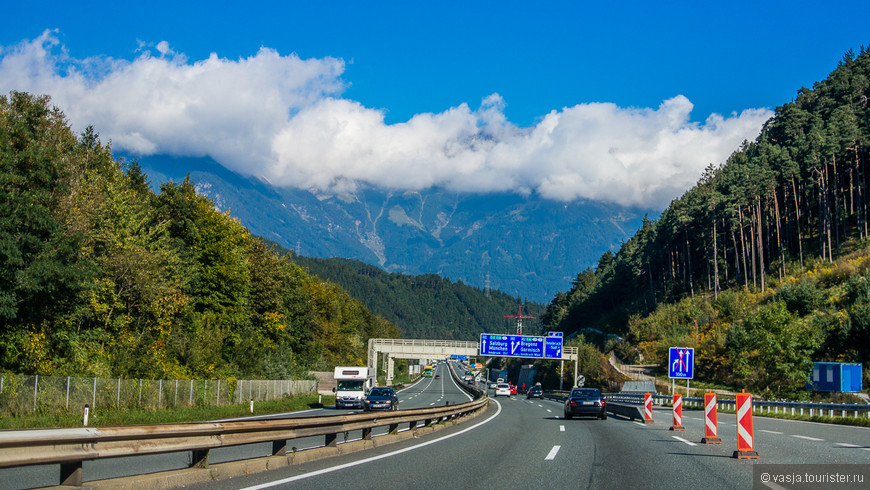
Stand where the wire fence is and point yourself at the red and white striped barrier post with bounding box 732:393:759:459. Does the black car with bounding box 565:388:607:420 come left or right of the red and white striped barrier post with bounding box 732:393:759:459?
left

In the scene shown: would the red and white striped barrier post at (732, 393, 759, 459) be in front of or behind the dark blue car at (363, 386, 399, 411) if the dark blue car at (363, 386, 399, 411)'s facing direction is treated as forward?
in front

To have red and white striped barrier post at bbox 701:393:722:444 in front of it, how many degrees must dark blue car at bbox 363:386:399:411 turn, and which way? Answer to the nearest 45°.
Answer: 0° — it already faces it

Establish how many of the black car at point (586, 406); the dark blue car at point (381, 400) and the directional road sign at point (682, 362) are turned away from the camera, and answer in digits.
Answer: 1

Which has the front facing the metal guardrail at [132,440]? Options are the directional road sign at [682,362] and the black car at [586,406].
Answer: the directional road sign

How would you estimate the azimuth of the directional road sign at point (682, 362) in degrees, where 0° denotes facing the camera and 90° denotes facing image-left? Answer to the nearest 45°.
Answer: approximately 0°

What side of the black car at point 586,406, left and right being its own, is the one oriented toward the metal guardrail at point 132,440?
back

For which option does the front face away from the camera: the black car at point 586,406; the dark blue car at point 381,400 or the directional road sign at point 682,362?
the black car

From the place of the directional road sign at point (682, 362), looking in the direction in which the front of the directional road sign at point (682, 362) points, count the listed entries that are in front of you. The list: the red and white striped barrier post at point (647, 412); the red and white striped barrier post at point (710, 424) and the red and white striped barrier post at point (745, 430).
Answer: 3

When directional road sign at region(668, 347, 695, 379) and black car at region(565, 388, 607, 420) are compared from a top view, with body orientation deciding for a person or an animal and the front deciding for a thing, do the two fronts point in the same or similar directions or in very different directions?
very different directions

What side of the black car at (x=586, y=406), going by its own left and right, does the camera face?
back

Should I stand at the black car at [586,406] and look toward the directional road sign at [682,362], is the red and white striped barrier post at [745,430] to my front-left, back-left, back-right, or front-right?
back-right

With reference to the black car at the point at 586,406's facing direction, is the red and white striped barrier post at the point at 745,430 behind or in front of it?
behind

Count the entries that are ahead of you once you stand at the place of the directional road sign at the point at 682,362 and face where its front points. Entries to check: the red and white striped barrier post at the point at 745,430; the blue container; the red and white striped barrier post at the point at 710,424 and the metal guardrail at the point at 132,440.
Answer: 3
